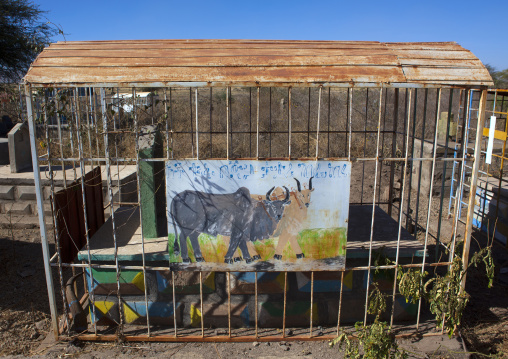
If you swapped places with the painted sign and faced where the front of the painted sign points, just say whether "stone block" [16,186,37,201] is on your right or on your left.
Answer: on your right

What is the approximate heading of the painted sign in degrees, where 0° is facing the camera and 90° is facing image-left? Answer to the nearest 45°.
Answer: approximately 0°

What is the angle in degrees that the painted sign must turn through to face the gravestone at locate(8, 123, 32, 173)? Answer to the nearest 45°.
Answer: approximately 135° to its right

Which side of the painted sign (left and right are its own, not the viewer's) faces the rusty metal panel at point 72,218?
right

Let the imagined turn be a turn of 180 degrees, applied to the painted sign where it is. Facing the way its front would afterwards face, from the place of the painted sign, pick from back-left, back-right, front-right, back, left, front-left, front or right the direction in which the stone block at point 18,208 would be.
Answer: front-left

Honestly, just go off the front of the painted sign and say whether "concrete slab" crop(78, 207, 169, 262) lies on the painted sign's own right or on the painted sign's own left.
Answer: on the painted sign's own right

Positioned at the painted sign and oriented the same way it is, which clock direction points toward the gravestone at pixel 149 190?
The gravestone is roughly at 4 o'clock from the painted sign.
